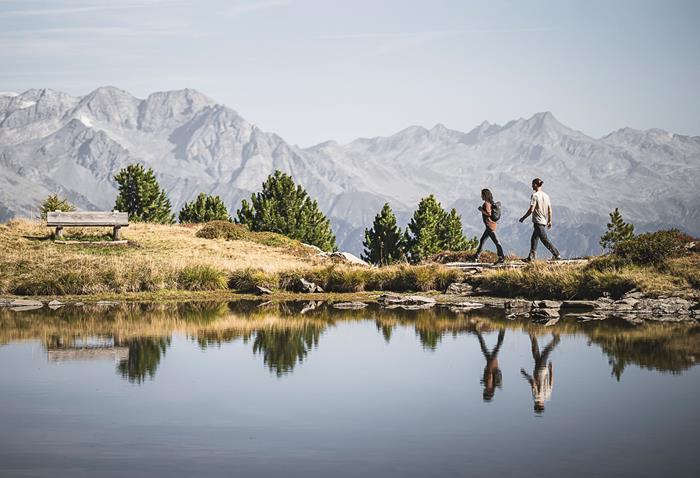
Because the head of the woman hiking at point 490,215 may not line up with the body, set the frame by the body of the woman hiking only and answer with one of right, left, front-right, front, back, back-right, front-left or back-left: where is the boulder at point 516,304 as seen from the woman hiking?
left

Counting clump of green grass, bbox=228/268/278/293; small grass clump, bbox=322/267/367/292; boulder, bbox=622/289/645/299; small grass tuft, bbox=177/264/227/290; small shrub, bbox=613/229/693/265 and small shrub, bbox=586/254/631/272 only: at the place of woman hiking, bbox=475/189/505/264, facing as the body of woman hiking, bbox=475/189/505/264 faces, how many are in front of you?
3

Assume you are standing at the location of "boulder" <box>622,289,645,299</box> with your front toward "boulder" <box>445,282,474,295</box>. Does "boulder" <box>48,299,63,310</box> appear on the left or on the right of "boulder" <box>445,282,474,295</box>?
left

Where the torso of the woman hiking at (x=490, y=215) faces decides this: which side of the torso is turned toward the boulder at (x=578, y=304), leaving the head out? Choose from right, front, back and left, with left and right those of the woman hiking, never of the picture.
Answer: left
